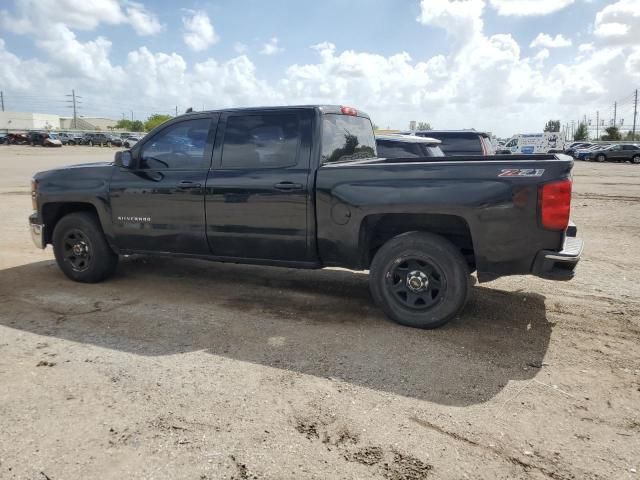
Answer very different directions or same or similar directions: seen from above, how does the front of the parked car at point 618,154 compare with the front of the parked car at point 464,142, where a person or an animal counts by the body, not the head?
same or similar directions

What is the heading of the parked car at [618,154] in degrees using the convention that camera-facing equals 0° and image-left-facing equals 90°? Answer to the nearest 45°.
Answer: approximately 90°

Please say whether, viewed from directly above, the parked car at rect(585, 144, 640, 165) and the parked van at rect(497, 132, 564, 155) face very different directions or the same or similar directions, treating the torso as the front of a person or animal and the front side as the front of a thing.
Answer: same or similar directions

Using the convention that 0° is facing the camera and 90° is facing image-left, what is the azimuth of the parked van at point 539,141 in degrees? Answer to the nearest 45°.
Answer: approximately 90°

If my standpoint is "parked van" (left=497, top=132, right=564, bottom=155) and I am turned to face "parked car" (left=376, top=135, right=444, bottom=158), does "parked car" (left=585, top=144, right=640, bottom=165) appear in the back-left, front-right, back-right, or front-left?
back-left

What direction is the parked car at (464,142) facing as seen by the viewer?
to the viewer's left

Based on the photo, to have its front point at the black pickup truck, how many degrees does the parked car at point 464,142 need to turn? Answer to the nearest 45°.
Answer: approximately 90° to its left

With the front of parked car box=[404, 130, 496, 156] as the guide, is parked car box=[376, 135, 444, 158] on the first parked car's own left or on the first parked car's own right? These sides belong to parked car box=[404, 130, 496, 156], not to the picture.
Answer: on the first parked car's own left
